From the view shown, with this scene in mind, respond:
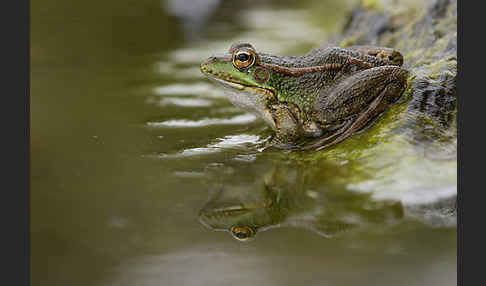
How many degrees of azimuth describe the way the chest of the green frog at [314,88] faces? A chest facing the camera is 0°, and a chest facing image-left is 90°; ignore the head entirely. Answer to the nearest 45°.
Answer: approximately 90°
